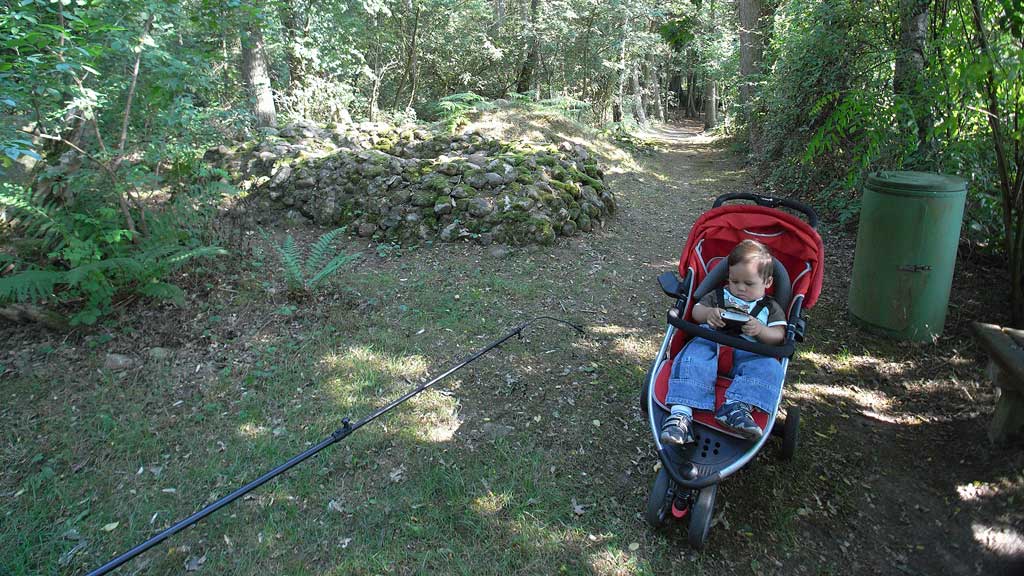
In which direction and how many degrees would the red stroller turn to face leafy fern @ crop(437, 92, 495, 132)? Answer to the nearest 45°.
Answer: approximately 135° to its right

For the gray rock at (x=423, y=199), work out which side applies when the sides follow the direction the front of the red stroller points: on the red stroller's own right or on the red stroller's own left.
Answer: on the red stroller's own right

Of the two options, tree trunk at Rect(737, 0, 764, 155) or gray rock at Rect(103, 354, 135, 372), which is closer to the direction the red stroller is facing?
the gray rock

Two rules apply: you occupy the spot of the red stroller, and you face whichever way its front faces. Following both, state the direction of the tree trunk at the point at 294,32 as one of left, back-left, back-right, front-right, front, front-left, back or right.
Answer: back-right

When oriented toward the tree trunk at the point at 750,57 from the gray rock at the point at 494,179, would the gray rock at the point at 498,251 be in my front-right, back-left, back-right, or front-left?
back-right

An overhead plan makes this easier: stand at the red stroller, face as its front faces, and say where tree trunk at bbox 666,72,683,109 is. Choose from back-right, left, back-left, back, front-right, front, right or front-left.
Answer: back

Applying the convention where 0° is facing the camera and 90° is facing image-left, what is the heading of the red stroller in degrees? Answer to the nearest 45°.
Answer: approximately 0°

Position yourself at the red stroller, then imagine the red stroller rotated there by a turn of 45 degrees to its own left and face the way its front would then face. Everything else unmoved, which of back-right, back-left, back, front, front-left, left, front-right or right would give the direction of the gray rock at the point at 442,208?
back

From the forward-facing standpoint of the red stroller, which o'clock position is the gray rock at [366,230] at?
The gray rock is roughly at 4 o'clock from the red stroller.

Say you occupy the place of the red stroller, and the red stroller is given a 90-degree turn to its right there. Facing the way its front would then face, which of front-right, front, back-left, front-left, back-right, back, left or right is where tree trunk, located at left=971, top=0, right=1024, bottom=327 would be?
back-right

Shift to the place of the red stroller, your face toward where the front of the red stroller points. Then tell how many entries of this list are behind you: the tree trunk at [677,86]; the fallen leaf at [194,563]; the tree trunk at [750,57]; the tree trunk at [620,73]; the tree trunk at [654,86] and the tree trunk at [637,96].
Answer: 5

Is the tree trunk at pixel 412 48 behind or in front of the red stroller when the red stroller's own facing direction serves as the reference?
behind

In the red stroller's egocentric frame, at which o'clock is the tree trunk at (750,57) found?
The tree trunk is roughly at 6 o'clock from the red stroller.

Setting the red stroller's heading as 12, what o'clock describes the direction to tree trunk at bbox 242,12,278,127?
The tree trunk is roughly at 4 o'clock from the red stroller.

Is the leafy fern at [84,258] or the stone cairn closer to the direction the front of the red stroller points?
the leafy fern
